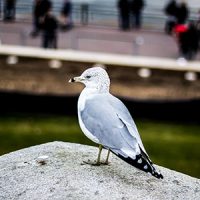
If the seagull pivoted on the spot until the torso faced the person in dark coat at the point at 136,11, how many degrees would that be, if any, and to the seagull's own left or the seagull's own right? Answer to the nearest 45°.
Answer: approximately 90° to the seagull's own right

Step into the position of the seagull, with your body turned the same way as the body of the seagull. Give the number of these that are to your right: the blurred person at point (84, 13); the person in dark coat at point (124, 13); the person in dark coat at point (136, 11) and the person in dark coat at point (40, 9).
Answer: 4

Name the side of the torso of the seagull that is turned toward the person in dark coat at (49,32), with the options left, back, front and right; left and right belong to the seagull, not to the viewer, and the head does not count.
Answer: right

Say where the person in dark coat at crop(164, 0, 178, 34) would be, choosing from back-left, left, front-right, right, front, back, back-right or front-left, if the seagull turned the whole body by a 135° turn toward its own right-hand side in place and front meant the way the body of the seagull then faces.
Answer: front-left

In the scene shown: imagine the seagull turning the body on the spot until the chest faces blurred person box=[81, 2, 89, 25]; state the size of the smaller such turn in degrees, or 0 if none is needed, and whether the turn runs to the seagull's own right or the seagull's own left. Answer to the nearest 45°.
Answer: approximately 90° to the seagull's own right

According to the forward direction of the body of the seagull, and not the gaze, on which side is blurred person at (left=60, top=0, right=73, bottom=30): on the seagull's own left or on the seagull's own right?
on the seagull's own right

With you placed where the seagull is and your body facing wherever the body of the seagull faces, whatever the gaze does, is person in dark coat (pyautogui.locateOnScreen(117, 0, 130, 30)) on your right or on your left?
on your right

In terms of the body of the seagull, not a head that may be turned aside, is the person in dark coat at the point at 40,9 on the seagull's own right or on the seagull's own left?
on the seagull's own right

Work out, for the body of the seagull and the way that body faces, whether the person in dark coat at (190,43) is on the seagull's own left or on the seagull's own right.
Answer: on the seagull's own right

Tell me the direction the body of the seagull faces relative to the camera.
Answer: to the viewer's left
